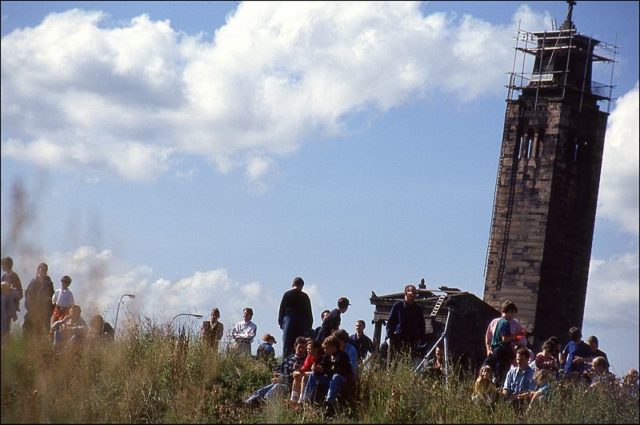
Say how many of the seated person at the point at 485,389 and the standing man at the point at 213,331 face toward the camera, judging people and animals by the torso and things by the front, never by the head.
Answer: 2

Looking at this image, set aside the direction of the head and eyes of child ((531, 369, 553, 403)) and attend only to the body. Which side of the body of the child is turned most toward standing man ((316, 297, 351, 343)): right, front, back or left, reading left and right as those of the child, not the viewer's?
right

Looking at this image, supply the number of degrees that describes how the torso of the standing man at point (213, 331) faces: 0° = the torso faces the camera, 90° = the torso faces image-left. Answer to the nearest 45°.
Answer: approximately 0°

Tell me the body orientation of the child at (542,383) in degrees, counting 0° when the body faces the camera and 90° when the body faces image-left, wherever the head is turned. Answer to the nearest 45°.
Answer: approximately 45°
